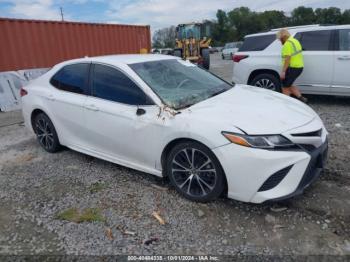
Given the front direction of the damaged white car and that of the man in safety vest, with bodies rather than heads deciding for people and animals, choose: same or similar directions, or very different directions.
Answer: very different directions

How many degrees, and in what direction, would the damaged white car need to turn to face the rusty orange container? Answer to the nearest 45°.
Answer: approximately 180°

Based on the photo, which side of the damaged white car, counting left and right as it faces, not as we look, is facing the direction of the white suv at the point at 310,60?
left

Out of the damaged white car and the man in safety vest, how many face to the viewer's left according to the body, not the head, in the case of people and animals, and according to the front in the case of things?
1

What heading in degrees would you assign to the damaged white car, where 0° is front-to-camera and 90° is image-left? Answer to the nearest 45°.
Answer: approximately 315°

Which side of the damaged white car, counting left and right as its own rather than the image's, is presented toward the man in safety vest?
left

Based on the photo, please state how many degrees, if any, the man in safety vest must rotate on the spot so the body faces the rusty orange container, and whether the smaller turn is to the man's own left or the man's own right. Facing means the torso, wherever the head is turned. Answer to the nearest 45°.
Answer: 0° — they already face it

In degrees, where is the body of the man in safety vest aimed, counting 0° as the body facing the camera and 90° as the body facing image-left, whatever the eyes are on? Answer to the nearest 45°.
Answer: approximately 90°
